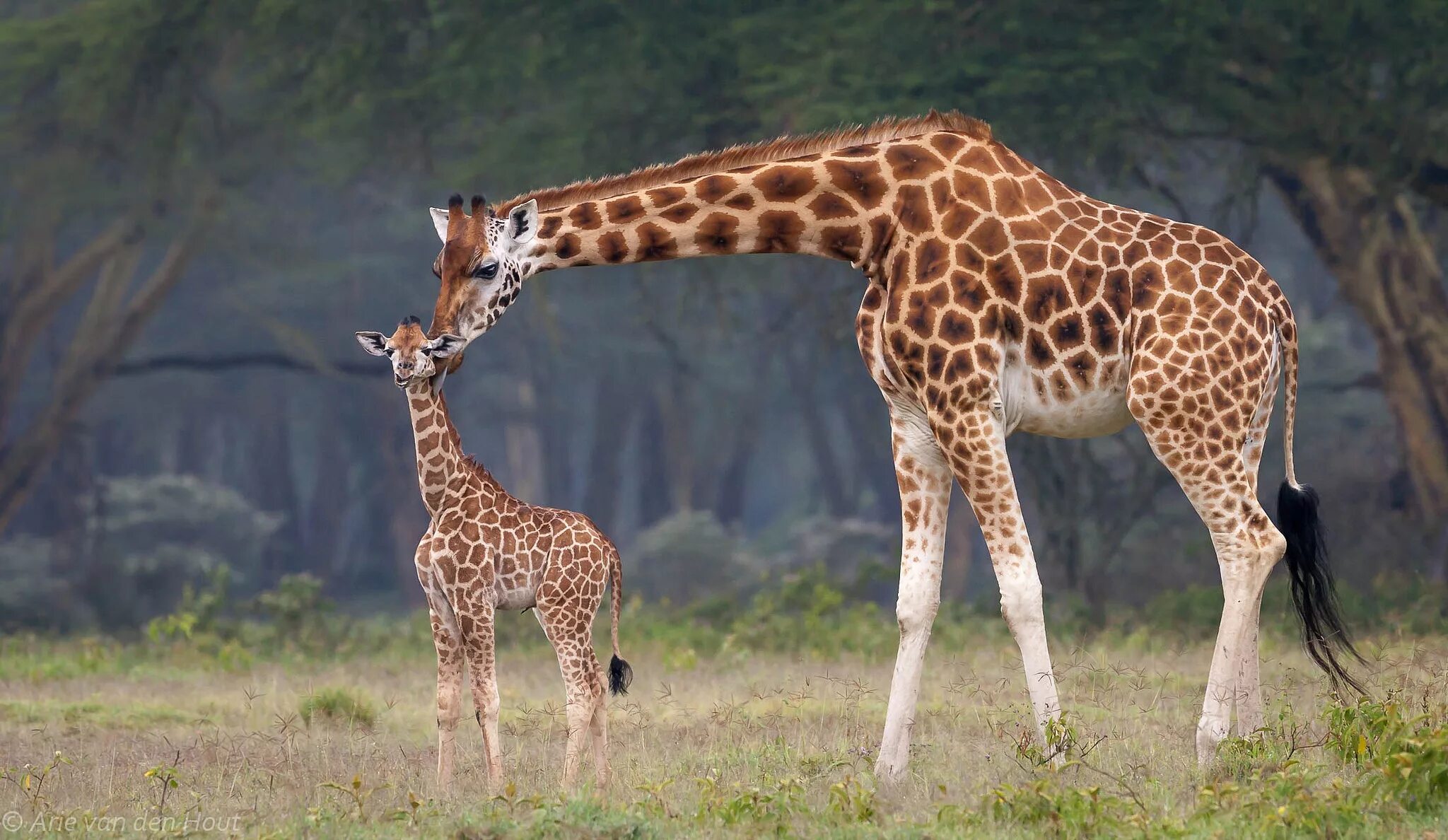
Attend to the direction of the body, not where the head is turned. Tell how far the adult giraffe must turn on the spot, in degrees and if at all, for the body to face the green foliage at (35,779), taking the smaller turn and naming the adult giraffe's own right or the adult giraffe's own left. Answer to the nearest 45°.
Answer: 0° — it already faces it

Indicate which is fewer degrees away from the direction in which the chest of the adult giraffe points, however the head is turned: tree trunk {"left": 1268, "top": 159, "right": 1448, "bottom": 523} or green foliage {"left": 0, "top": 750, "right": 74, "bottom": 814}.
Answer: the green foliage

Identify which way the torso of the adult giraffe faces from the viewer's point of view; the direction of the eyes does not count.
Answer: to the viewer's left

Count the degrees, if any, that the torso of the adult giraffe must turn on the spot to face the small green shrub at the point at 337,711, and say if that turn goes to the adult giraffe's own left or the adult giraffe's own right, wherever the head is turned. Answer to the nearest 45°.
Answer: approximately 45° to the adult giraffe's own right
